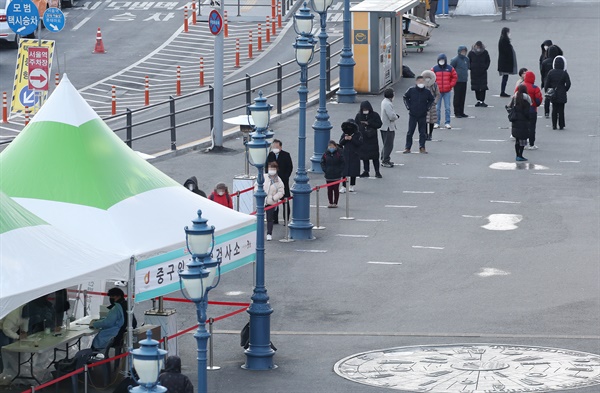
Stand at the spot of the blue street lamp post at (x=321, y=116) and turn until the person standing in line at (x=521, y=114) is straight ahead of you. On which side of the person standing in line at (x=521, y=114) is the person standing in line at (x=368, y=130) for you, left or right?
right

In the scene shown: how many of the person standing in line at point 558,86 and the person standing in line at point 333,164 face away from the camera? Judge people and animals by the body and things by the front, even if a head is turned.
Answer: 1

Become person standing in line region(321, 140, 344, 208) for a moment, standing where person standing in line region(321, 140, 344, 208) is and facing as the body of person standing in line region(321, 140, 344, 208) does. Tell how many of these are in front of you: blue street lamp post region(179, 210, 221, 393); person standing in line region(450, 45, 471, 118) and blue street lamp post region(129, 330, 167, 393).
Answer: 2

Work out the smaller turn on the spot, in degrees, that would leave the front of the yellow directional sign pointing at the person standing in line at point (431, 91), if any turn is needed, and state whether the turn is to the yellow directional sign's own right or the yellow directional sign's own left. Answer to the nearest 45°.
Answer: approximately 90° to the yellow directional sign's own left

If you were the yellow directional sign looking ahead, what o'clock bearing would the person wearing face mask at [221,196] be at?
The person wearing face mask is roughly at 11 o'clock from the yellow directional sign.

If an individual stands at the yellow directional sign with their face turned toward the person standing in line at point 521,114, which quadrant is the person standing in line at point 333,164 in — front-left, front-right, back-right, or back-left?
front-right

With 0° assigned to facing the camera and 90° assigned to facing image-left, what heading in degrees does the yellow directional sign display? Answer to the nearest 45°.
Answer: approximately 0°

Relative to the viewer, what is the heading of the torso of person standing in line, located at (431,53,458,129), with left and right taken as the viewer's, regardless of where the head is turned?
facing the viewer

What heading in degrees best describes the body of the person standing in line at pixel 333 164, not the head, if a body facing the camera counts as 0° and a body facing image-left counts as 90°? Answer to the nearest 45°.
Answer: approximately 0°

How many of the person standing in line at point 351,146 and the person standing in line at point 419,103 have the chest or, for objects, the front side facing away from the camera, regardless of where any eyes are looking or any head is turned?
0
